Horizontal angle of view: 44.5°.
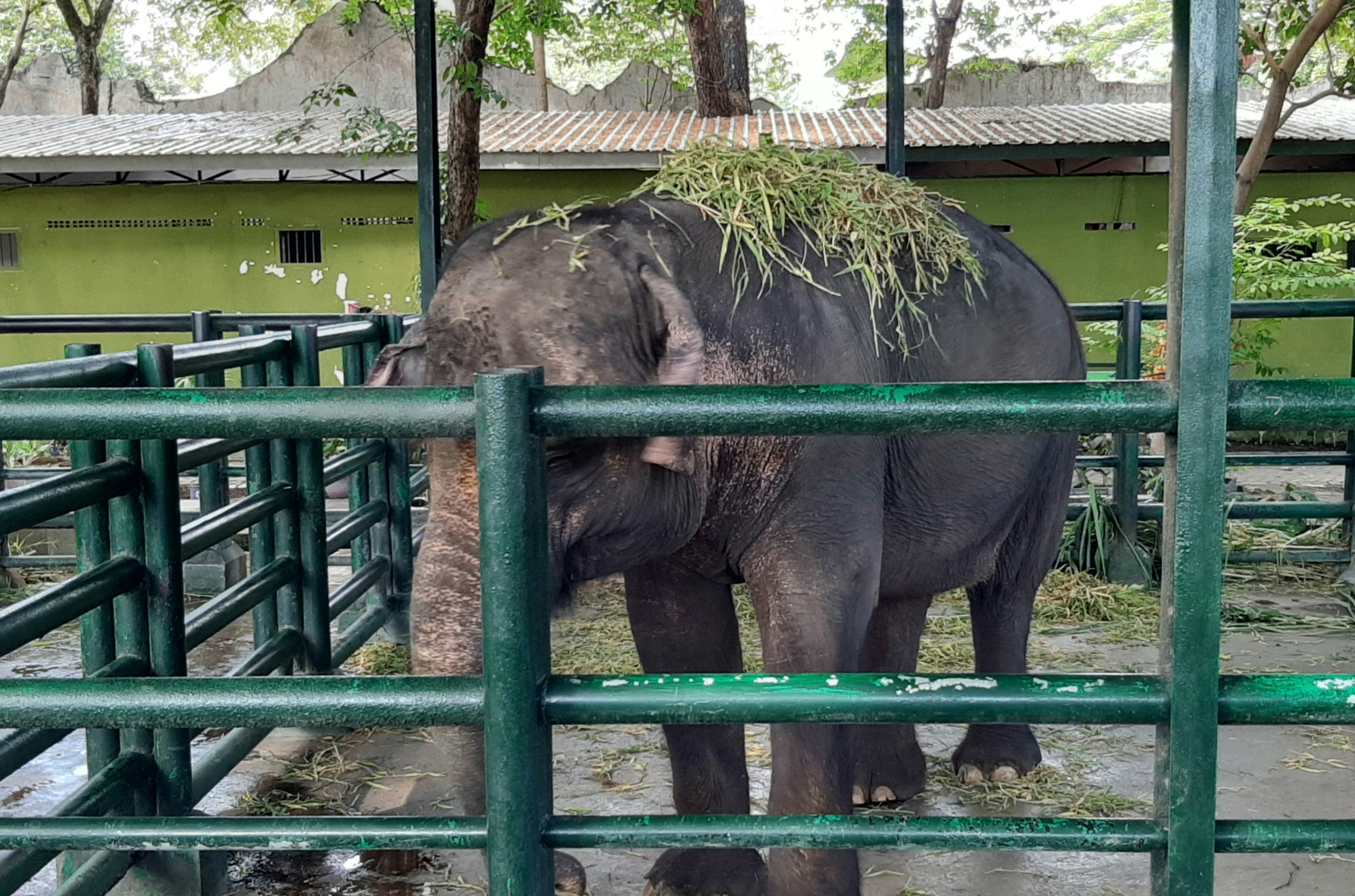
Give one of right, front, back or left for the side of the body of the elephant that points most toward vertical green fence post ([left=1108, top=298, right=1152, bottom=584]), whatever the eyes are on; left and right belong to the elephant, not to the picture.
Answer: back

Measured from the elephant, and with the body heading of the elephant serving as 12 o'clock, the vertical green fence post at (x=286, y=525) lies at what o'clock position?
The vertical green fence post is roughly at 3 o'clock from the elephant.

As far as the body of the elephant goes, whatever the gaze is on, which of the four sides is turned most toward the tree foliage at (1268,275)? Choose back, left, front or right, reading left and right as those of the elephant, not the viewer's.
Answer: back

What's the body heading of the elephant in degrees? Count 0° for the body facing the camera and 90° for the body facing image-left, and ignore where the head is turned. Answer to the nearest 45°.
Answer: approximately 45°

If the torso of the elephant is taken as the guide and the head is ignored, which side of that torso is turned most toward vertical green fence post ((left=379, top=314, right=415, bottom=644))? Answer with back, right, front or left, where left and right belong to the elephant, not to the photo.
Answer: right

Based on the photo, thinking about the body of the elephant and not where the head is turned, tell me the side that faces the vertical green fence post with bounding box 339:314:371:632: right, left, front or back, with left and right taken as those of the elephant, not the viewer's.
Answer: right

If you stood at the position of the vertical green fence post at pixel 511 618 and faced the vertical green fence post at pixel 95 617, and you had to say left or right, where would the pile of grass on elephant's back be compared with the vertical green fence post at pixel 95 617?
right

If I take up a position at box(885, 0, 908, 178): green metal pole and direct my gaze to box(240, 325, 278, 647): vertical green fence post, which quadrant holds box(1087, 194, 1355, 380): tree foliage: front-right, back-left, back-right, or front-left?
back-right
